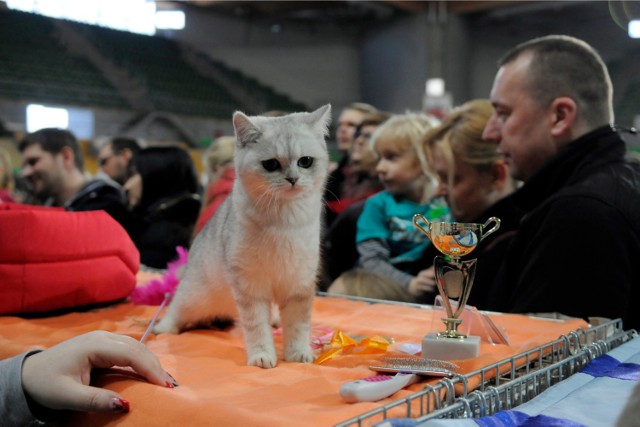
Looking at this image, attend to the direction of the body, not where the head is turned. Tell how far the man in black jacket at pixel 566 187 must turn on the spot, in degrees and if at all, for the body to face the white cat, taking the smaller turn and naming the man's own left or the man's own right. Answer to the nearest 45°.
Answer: approximately 45° to the man's own left

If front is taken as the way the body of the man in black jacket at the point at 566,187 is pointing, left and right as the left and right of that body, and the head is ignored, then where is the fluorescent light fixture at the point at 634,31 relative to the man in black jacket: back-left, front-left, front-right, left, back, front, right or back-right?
right

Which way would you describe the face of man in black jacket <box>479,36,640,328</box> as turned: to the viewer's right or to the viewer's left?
to the viewer's left

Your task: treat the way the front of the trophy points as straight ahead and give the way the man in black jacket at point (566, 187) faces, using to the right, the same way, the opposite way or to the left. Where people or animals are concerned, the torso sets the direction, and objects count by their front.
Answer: to the right

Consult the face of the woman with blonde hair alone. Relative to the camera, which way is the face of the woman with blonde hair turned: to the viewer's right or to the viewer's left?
to the viewer's left

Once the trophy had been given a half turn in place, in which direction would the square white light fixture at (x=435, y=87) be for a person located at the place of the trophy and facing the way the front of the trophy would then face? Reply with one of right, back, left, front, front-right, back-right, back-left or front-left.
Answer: front

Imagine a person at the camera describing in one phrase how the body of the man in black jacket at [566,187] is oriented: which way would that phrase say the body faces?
to the viewer's left

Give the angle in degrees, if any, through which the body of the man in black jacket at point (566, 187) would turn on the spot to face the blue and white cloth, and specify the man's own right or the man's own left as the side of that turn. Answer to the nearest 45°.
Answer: approximately 90° to the man's own left

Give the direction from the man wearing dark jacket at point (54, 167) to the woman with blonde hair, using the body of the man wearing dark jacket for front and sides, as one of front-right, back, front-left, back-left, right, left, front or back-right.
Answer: left

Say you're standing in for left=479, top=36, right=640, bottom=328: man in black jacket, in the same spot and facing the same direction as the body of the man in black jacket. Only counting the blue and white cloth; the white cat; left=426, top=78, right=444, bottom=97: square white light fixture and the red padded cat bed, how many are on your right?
1

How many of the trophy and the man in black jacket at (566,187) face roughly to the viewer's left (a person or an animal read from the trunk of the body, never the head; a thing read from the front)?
1

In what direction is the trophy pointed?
toward the camera

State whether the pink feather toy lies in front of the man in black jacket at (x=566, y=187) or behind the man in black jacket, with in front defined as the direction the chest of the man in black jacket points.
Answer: in front
